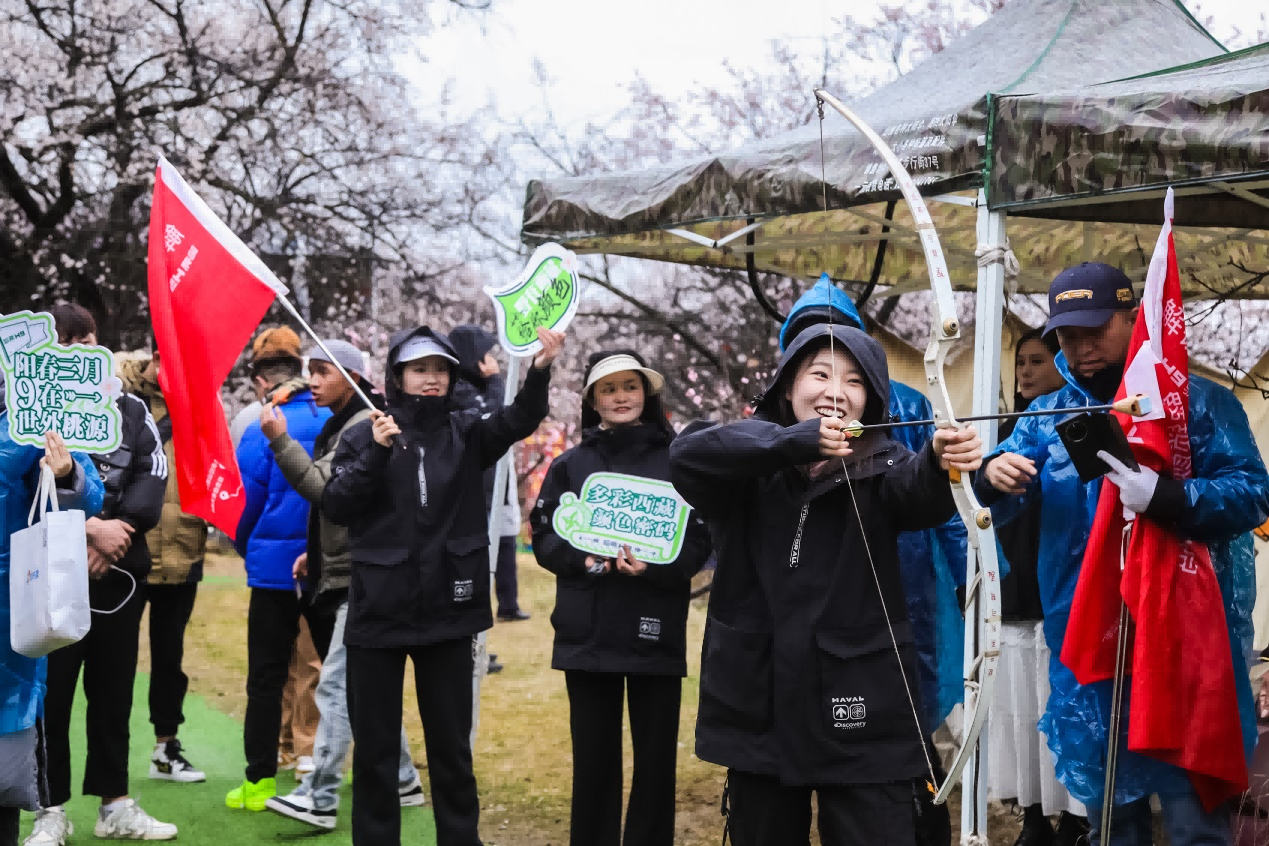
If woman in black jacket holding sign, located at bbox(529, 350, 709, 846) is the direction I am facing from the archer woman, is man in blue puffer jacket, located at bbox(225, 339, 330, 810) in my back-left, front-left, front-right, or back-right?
front-left

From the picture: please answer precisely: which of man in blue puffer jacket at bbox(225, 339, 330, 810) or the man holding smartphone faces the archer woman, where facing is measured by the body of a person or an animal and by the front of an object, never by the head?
the man holding smartphone

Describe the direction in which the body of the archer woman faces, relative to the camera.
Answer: toward the camera

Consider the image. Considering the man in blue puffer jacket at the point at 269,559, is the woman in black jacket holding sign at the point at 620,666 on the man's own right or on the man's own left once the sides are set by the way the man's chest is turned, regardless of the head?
on the man's own left

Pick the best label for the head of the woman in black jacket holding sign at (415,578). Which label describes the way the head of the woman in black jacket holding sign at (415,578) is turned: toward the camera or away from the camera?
toward the camera

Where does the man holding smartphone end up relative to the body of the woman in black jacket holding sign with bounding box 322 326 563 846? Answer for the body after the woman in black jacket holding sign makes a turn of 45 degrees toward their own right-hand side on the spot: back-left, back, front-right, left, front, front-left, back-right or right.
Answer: left

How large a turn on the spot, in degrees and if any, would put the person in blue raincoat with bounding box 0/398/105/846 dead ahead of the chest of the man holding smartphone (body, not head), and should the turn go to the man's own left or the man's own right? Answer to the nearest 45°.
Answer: approximately 45° to the man's own right

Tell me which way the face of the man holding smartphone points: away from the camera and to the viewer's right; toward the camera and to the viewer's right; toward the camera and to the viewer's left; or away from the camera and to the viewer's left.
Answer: toward the camera and to the viewer's left

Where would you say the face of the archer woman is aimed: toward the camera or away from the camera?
toward the camera

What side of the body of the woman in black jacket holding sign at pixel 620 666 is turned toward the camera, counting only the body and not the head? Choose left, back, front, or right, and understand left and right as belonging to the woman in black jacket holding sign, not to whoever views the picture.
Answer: front

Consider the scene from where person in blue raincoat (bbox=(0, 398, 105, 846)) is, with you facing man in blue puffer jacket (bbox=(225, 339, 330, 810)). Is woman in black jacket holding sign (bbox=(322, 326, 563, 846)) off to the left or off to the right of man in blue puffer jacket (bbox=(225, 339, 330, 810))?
right

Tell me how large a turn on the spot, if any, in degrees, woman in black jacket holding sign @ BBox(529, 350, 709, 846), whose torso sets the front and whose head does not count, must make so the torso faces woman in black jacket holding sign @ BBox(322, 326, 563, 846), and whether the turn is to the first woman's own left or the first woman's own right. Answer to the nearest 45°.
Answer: approximately 90° to the first woman's own right

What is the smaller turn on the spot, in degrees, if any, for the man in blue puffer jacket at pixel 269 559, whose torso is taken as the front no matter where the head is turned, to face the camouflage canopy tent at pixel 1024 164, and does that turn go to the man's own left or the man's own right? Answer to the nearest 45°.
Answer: approximately 135° to the man's own left
